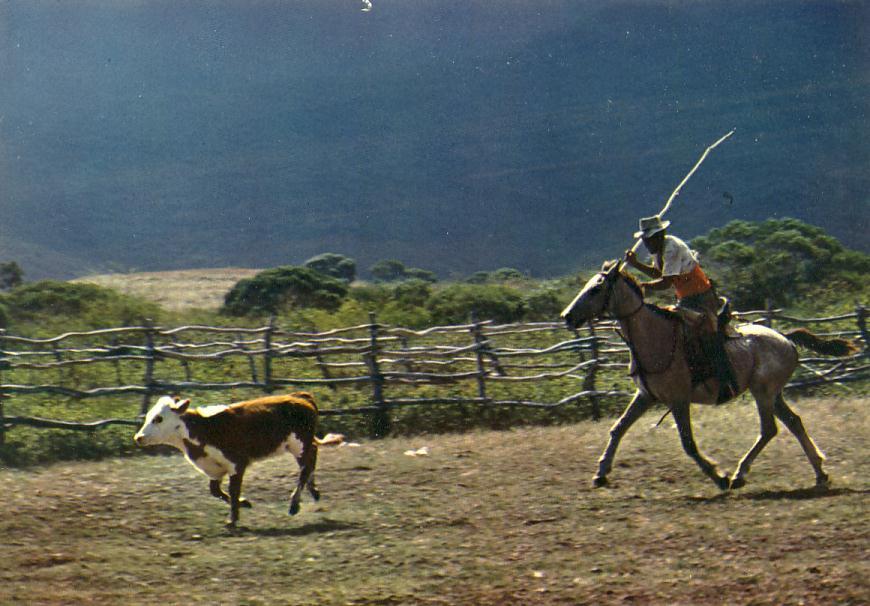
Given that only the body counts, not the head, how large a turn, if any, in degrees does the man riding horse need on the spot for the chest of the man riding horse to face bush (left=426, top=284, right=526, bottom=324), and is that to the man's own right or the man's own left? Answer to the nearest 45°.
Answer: approximately 90° to the man's own right

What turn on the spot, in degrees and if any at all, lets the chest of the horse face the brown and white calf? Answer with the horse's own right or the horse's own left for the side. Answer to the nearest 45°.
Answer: approximately 45° to the horse's own left

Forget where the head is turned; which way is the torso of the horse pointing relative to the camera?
to the viewer's left

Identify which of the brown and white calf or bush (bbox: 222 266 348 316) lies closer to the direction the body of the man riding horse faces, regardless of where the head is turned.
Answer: the brown and white calf

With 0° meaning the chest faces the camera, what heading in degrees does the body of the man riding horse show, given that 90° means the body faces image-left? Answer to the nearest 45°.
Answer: approximately 90°

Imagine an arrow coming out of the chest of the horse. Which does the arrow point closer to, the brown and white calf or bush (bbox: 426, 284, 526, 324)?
the brown and white calf

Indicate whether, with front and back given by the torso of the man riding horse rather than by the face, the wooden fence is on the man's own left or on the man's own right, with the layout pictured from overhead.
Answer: on the man's own right

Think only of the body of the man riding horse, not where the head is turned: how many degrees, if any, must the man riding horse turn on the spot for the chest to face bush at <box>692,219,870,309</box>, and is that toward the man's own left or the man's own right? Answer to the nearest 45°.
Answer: approximately 90° to the man's own right

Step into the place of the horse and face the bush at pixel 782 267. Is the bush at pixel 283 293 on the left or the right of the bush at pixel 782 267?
left

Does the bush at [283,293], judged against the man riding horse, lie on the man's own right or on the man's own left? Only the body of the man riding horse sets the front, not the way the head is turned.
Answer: on the man's own right

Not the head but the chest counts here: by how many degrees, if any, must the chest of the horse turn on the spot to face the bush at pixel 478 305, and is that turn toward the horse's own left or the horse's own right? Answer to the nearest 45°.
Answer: approximately 90° to the horse's own right
